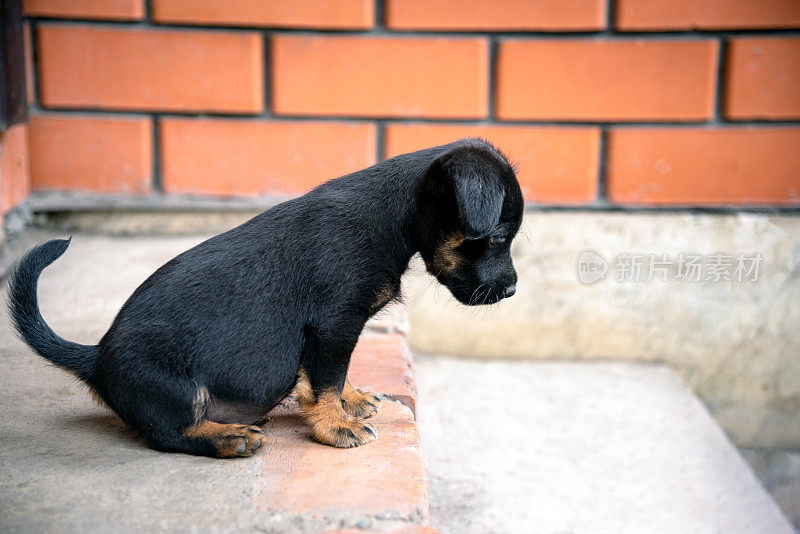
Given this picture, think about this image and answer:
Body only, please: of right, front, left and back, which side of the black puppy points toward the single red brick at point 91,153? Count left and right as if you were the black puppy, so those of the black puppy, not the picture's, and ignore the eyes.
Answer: left

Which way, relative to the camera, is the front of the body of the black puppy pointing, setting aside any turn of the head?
to the viewer's right

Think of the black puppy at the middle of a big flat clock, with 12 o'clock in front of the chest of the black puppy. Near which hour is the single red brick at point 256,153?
The single red brick is roughly at 9 o'clock from the black puppy.

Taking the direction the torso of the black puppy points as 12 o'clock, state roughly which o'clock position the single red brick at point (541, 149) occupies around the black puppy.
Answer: The single red brick is roughly at 10 o'clock from the black puppy.

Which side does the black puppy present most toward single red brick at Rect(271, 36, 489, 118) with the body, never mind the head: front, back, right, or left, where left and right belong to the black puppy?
left

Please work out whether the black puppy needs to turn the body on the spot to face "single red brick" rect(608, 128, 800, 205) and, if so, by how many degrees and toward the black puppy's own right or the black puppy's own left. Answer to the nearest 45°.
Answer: approximately 45° to the black puppy's own left

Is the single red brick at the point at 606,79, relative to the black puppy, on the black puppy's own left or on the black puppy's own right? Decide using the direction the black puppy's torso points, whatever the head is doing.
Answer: on the black puppy's own left
